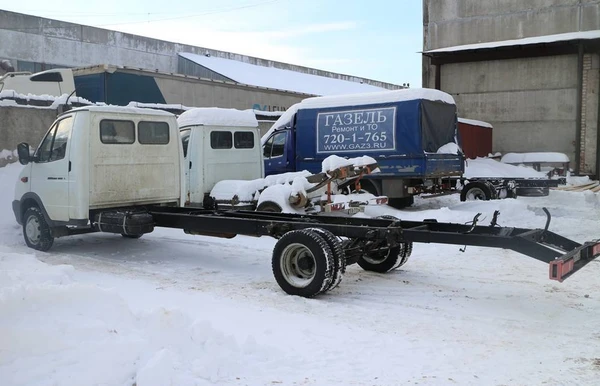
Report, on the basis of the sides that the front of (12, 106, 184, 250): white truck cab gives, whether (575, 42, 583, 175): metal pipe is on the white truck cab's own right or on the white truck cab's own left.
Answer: on the white truck cab's own right

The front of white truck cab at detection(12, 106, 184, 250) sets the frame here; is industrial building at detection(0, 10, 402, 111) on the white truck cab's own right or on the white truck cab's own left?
on the white truck cab's own right

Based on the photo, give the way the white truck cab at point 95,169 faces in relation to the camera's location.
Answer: facing away from the viewer and to the left of the viewer

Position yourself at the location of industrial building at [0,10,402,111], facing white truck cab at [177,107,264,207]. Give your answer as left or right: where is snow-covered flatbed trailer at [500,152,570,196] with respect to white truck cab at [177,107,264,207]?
left

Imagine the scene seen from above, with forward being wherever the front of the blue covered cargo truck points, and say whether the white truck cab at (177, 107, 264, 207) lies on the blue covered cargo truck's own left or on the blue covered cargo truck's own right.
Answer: on the blue covered cargo truck's own left

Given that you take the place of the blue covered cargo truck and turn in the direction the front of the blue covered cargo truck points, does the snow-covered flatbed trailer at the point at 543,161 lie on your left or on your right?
on your right

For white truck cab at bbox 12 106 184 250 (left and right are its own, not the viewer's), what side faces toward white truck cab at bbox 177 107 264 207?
right

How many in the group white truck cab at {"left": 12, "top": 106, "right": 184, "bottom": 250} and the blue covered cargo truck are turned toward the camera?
0

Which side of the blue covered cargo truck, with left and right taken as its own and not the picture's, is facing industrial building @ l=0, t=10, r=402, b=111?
front

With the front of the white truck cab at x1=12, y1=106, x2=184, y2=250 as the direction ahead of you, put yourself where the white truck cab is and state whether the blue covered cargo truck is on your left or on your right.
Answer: on your right

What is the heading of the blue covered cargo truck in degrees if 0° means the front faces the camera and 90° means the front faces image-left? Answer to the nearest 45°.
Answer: approximately 135°
